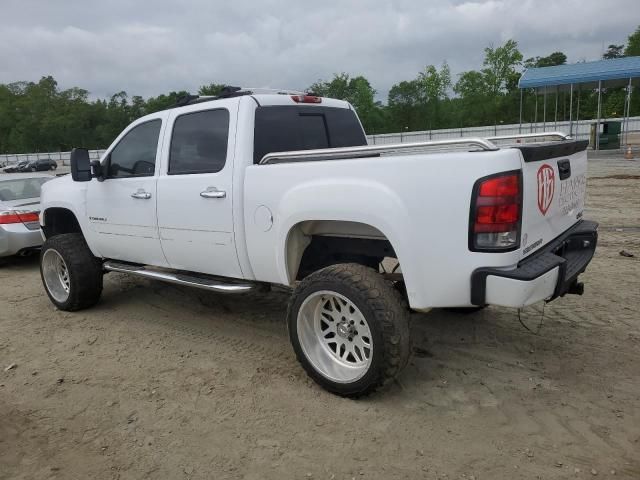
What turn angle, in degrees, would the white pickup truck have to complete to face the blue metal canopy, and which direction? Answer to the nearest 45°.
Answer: approximately 90° to its right

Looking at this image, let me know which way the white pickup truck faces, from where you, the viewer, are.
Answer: facing away from the viewer and to the left of the viewer
